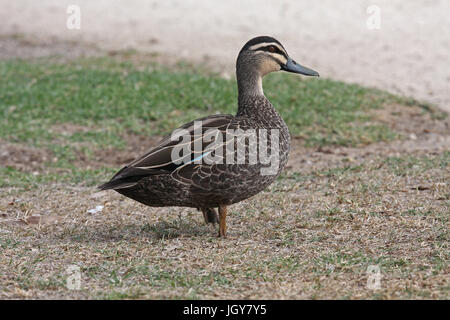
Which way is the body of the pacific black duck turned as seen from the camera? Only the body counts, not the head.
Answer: to the viewer's right
